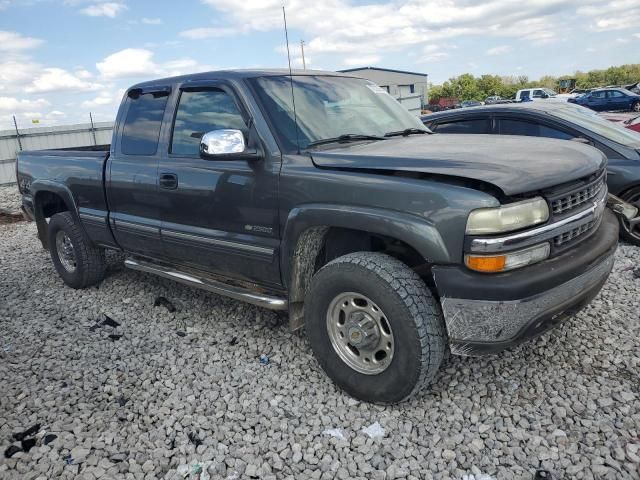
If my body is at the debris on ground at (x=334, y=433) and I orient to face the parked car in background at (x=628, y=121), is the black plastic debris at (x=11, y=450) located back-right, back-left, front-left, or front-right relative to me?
back-left

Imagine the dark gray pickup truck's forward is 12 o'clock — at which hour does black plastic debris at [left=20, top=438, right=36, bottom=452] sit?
The black plastic debris is roughly at 4 o'clock from the dark gray pickup truck.

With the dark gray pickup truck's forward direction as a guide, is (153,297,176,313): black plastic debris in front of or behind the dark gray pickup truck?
behind

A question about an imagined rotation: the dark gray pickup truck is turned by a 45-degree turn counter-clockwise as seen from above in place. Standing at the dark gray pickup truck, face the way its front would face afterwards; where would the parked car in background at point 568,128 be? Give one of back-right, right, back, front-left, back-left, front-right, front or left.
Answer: front-left

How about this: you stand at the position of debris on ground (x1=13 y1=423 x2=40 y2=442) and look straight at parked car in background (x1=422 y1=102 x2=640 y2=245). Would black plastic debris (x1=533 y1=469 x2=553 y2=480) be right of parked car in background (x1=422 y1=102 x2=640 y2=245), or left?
right

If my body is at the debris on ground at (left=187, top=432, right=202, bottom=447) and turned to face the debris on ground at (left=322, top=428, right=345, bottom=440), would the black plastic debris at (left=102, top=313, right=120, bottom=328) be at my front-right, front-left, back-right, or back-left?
back-left

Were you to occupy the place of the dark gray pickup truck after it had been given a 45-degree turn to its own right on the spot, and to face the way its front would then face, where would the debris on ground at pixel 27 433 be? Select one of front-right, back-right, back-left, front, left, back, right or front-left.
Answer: right

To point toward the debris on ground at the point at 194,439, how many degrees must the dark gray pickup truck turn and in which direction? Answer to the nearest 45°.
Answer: approximately 90° to its right

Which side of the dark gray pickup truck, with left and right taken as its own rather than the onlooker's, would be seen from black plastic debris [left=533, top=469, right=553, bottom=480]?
front

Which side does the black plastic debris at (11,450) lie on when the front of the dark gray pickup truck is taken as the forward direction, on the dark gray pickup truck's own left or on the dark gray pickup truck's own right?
on the dark gray pickup truck's own right

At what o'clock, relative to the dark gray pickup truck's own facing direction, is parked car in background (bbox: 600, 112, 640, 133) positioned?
The parked car in background is roughly at 9 o'clock from the dark gray pickup truck.
